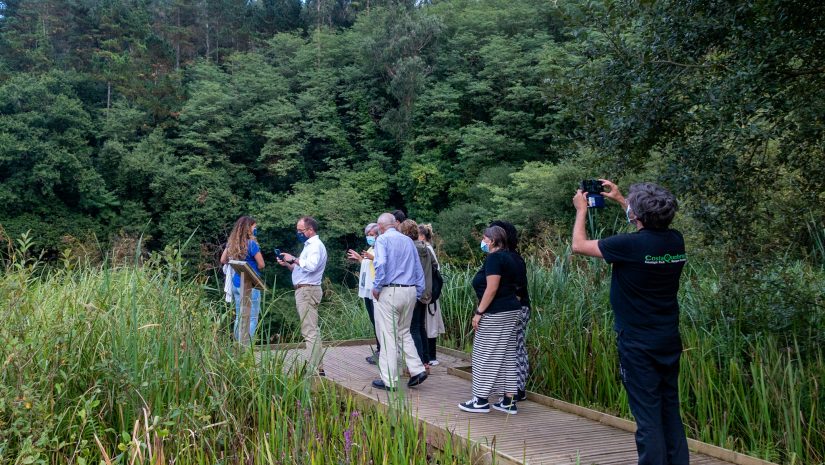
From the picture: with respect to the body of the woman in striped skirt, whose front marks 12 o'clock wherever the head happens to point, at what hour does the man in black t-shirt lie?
The man in black t-shirt is roughly at 8 o'clock from the woman in striped skirt.

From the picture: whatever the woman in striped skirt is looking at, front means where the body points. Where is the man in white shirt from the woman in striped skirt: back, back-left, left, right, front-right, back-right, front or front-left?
front-right

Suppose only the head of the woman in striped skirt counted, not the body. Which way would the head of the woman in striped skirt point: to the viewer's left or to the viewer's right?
to the viewer's left

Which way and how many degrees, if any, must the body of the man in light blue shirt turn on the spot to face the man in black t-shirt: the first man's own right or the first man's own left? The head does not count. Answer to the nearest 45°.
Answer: approximately 180°

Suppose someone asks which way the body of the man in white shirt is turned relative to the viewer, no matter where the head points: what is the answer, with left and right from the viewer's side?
facing to the left of the viewer

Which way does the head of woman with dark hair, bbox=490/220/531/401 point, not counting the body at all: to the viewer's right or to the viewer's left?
to the viewer's left

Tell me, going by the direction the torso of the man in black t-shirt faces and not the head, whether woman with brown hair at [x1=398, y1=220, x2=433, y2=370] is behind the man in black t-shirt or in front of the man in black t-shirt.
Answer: in front

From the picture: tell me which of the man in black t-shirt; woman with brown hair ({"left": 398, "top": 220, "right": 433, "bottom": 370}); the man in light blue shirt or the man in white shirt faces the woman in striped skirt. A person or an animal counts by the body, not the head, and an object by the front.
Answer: the man in black t-shirt

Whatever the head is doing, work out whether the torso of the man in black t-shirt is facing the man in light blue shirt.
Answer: yes

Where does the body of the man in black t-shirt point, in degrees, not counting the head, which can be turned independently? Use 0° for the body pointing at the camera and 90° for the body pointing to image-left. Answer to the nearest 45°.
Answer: approximately 135°

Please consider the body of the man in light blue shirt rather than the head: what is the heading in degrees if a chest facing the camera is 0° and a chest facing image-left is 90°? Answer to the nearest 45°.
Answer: approximately 135°

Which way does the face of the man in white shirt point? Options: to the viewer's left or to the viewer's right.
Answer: to the viewer's left

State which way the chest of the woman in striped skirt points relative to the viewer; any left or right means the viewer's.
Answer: facing to the left of the viewer
